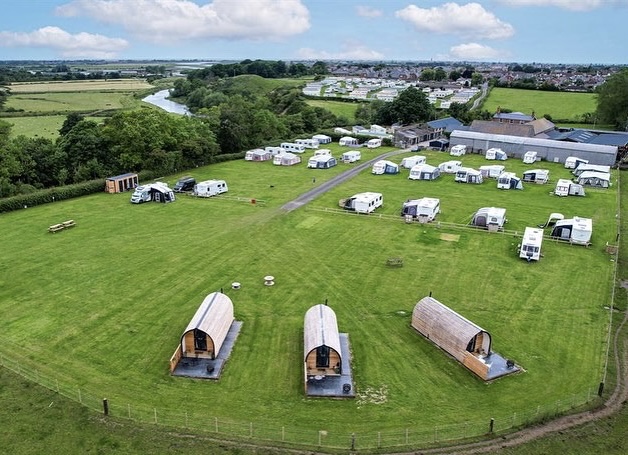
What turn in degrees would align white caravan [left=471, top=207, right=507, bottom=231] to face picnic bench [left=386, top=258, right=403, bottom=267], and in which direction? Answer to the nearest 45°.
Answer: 0° — it already faces it

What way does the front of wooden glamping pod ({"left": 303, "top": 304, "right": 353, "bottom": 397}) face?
toward the camera

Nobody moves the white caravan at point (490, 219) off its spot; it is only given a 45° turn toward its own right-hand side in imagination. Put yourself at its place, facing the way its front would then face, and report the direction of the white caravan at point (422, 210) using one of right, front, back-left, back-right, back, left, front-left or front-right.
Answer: front

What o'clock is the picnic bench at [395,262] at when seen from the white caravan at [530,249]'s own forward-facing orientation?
The picnic bench is roughly at 2 o'clock from the white caravan.

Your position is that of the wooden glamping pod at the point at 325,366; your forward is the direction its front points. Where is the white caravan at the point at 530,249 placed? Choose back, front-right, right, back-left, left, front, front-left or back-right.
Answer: back-left

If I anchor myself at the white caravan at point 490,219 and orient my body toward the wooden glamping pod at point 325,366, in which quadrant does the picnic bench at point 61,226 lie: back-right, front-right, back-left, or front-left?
front-right

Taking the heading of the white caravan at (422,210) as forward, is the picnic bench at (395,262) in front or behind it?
in front

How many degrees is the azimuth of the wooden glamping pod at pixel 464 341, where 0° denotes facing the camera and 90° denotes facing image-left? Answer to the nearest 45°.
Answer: approximately 315°

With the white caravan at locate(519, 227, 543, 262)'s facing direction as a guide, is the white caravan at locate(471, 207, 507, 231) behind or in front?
behind

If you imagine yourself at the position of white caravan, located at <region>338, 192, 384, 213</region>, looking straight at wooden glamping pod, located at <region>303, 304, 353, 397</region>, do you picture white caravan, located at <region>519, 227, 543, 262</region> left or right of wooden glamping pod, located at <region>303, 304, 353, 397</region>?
left

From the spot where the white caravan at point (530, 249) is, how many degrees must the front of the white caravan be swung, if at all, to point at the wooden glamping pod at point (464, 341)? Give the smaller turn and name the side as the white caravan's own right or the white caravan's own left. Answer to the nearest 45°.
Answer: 0° — it already faces it

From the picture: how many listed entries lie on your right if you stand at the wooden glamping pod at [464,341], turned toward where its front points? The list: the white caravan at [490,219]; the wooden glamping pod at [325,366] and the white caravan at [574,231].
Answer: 1

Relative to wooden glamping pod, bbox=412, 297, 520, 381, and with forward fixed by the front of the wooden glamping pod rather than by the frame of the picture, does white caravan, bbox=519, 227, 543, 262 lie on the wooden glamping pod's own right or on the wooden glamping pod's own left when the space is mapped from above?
on the wooden glamping pod's own left
